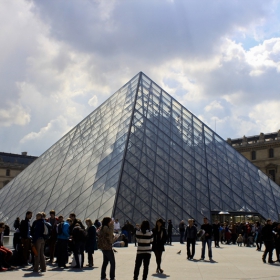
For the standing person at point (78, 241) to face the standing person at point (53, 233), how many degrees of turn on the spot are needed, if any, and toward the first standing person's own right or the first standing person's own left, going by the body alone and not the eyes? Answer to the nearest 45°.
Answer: approximately 45° to the first standing person's own left

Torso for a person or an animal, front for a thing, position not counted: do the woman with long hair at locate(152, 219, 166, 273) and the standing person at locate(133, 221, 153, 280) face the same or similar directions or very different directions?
very different directions

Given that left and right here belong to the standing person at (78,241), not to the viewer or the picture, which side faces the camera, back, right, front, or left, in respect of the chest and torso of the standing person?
back

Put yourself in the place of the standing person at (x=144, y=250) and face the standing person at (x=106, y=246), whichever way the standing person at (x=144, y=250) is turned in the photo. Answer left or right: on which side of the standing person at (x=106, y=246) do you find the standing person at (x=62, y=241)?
right
